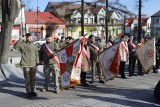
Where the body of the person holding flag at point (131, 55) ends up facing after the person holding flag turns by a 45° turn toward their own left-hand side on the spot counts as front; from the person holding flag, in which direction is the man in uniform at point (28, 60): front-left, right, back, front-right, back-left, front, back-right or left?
back-right

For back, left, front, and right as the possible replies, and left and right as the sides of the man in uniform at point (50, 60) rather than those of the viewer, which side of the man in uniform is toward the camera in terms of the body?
front

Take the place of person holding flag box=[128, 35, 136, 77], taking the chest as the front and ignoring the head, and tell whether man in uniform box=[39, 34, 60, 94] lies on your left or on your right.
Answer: on your right

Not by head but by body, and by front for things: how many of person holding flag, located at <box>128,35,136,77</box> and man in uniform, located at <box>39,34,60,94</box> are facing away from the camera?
0

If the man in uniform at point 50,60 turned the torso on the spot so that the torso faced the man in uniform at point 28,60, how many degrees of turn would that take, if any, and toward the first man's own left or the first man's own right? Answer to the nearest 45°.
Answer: approximately 45° to the first man's own right

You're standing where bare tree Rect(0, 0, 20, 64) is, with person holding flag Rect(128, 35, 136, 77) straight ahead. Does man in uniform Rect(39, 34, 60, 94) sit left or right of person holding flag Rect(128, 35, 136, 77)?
right

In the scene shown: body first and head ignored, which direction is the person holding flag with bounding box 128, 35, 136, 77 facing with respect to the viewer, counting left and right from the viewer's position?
facing the viewer and to the right of the viewer

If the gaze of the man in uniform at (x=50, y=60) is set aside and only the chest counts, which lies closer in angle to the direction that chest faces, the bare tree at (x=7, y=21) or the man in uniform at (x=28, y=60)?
the man in uniform

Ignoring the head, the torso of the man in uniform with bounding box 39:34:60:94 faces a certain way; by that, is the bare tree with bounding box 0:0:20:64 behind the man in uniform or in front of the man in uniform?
behind
